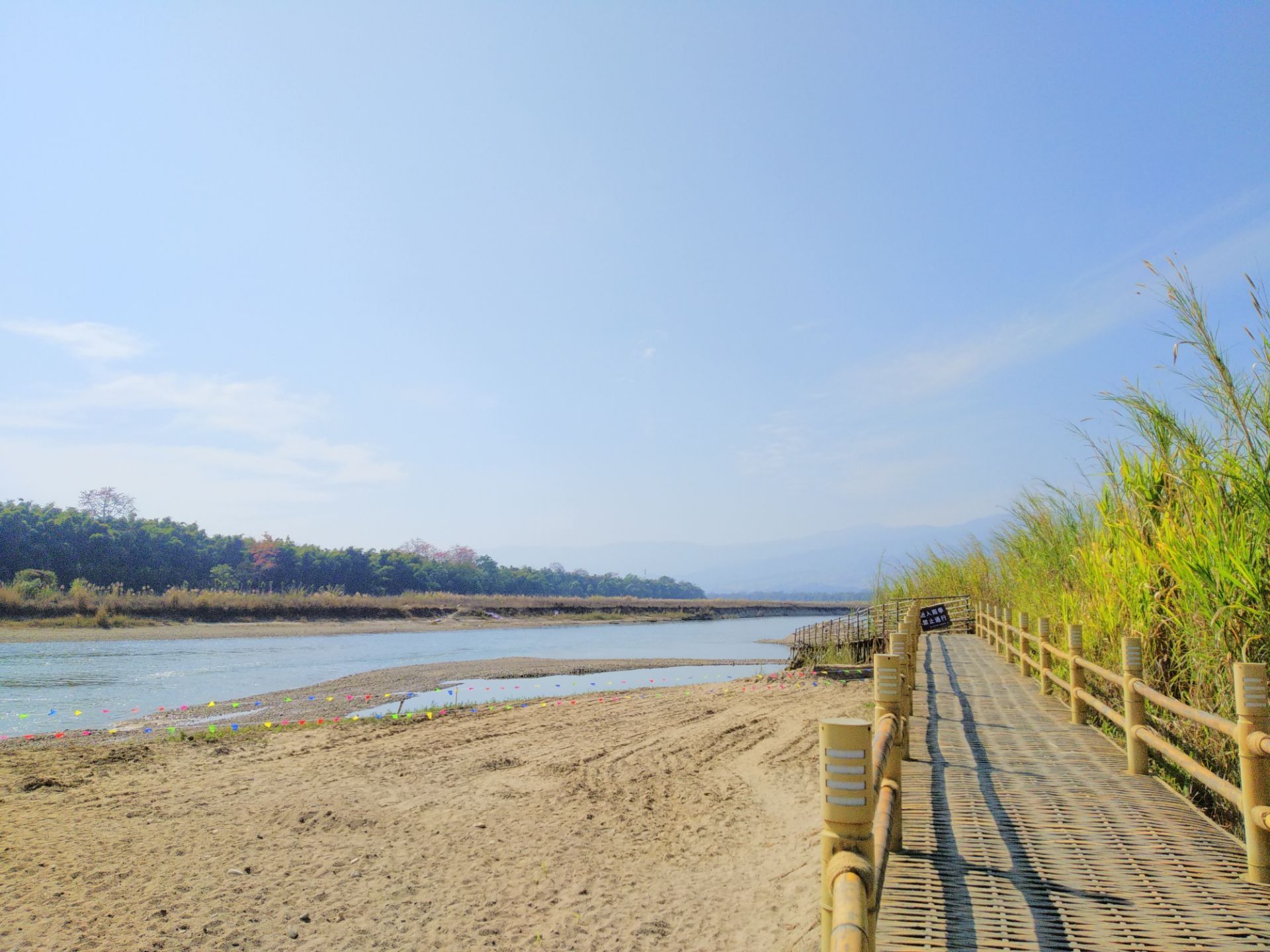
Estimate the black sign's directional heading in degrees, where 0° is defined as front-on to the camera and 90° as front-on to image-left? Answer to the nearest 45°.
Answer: approximately 0°
